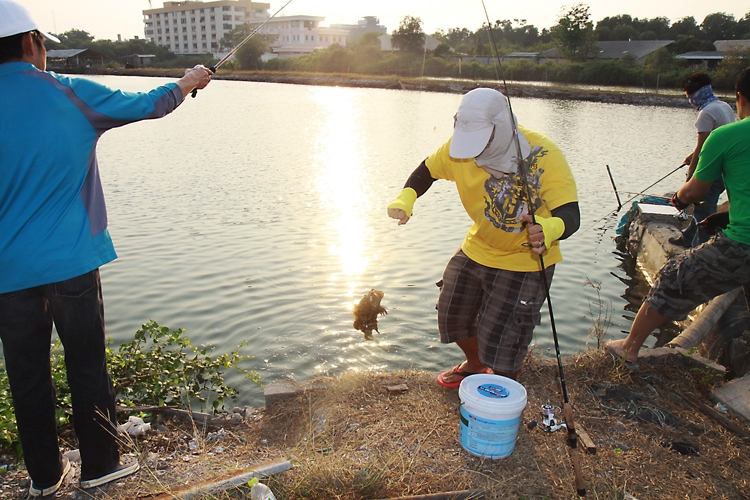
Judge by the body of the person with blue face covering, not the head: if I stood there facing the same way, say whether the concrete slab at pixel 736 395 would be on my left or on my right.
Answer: on my left

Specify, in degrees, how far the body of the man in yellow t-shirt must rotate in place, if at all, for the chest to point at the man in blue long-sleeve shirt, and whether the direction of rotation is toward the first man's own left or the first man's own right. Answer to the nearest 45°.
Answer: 0° — they already face them

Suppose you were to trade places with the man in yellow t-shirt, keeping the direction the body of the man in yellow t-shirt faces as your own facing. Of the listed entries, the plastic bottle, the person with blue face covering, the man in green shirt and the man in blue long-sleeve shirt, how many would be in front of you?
2

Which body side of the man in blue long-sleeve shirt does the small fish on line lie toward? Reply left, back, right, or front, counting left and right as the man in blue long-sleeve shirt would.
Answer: front

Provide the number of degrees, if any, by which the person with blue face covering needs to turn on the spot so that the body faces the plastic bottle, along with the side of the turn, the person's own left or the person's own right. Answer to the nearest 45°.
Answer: approximately 90° to the person's own left

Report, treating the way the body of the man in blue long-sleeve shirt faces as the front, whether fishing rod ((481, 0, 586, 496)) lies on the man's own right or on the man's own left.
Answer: on the man's own right

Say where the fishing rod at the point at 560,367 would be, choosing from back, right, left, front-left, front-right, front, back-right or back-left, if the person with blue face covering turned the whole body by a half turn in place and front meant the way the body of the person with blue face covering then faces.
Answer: right

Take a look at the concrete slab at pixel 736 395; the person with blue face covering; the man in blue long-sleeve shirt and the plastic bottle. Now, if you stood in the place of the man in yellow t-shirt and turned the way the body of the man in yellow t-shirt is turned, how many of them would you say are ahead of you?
2

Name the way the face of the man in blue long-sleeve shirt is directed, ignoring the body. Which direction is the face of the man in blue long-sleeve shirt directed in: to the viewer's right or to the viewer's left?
to the viewer's right

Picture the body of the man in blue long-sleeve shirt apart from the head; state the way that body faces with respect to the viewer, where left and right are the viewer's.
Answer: facing away from the viewer and to the right of the viewer

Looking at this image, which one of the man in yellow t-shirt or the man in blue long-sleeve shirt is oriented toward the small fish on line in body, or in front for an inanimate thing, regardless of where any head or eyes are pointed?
the man in blue long-sleeve shirt

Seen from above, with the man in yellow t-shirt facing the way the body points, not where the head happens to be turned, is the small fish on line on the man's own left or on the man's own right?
on the man's own right

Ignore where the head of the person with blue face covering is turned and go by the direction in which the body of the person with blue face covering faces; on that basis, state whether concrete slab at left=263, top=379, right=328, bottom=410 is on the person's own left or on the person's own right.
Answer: on the person's own left

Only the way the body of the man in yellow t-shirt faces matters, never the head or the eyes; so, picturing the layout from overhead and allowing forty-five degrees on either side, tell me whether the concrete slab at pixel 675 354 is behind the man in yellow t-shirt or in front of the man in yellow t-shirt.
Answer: behind

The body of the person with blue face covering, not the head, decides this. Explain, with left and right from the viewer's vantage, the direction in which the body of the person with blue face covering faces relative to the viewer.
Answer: facing to the left of the viewer

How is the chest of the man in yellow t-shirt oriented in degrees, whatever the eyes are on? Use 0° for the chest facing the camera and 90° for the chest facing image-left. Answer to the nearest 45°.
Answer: approximately 45°
